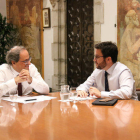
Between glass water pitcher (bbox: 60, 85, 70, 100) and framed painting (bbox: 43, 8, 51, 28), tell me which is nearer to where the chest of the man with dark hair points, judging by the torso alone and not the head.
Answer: the glass water pitcher

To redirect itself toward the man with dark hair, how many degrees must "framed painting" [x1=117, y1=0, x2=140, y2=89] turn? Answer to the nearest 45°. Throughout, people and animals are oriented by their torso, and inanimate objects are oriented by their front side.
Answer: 0° — it already faces them

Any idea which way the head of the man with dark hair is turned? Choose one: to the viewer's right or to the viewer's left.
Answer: to the viewer's left

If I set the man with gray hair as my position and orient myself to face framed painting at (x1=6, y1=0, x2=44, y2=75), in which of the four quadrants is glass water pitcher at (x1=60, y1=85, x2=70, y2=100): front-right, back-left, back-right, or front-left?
back-right

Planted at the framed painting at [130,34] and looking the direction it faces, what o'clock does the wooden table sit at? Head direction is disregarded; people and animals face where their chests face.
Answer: The wooden table is roughly at 12 o'clock from the framed painting.

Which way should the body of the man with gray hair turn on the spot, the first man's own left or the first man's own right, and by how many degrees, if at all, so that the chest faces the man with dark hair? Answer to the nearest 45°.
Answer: approximately 45° to the first man's own left

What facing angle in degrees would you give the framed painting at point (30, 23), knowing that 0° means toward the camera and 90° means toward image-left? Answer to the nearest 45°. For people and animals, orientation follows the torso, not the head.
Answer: approximately 0°

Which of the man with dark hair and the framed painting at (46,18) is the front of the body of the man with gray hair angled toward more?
the man with dark hair
